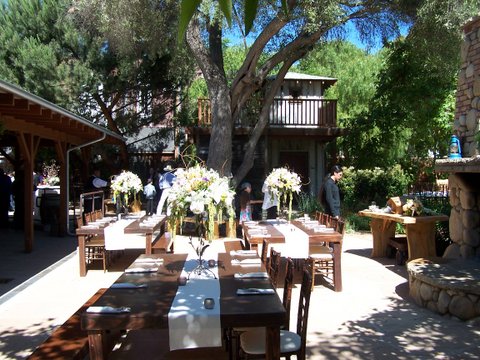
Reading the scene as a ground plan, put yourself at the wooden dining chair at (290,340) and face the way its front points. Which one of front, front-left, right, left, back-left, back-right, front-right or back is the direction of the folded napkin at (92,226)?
front-right

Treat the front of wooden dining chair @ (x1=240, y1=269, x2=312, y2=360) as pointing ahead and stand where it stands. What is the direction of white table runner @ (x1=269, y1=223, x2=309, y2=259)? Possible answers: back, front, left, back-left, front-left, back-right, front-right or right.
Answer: right

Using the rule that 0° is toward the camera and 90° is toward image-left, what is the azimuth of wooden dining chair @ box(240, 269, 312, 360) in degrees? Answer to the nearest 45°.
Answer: approximately 90°

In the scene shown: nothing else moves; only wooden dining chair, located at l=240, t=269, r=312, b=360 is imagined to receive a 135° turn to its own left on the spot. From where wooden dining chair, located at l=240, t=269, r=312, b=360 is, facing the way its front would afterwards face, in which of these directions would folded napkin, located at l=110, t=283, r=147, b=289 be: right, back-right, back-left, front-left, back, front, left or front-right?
back-right

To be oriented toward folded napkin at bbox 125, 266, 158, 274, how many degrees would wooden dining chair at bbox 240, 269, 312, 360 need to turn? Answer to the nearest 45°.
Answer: approximately 45° to its right

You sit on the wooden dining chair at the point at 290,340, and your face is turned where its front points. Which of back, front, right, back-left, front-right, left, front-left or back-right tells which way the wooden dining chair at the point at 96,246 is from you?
front-right

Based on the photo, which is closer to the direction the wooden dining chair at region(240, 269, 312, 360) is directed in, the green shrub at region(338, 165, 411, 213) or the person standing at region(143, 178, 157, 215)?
the person standing
